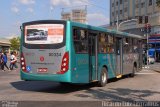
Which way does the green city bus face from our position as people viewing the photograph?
facing away from the viewer and to the right of the viewer
